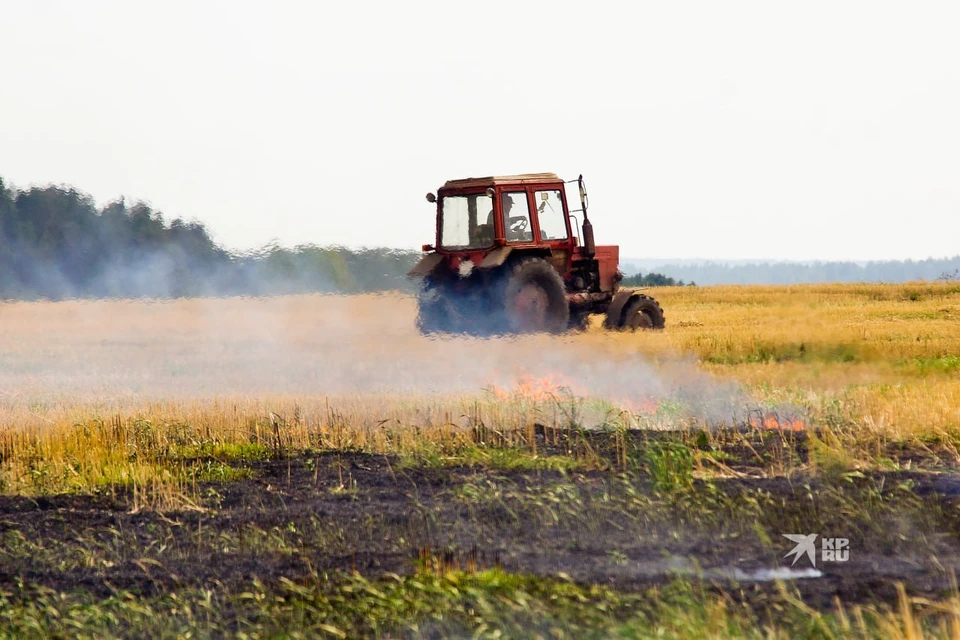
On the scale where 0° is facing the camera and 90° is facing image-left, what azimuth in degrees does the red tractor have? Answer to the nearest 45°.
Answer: approximately 225°

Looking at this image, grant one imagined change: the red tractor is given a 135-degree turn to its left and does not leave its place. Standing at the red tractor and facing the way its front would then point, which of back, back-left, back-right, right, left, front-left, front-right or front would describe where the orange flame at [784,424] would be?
back-left

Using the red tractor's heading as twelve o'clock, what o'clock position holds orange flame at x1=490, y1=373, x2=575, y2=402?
The orange flame is roughly at 4 o'clock from the red tractor.
